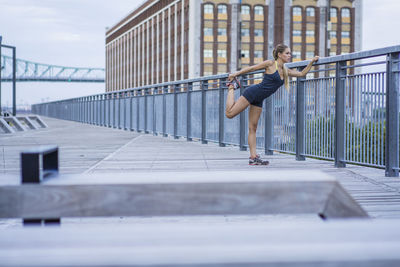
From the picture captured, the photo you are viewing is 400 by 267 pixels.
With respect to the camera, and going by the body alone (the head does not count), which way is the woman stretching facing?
to the viewer's right

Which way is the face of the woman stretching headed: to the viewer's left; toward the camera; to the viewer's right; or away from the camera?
to the viewer's right

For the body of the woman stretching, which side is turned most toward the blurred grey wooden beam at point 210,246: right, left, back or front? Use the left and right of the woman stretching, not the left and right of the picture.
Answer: right
